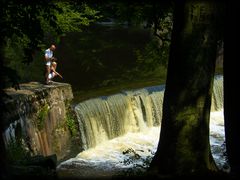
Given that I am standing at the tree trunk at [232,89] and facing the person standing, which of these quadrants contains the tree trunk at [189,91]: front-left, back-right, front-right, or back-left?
front-left

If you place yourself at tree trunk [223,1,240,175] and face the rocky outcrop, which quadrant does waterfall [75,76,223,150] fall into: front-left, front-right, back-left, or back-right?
front-right

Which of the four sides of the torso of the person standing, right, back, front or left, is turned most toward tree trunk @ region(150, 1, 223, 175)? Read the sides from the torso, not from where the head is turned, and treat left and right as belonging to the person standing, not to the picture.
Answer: right

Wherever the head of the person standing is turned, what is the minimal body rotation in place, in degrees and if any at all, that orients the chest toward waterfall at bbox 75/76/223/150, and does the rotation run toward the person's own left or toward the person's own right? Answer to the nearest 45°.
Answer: approximately 45° to the person's own left

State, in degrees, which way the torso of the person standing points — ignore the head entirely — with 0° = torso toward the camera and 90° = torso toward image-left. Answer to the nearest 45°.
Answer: approximately 270°

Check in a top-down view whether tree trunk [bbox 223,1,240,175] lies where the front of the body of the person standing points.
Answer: no
